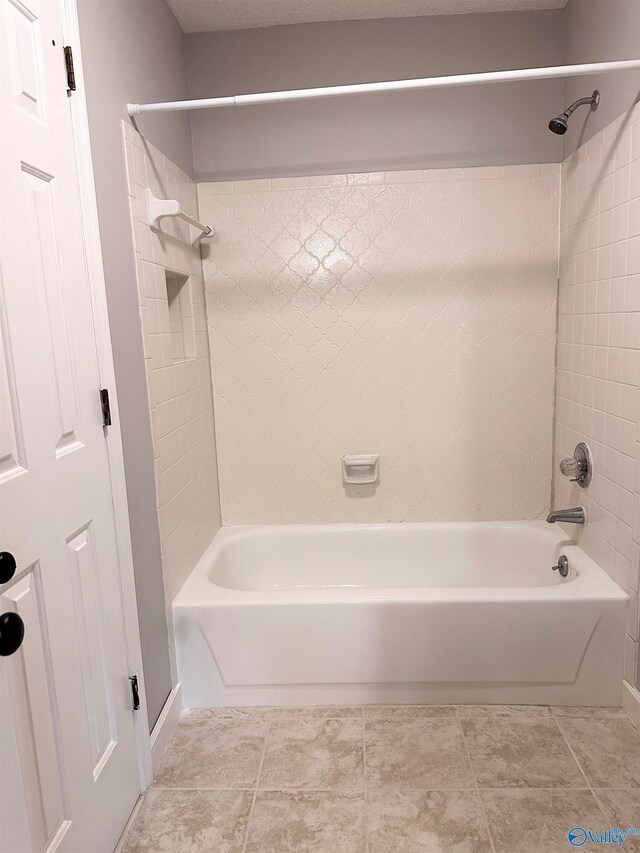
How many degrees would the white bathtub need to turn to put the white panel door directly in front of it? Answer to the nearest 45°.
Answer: approximately 45° to its right

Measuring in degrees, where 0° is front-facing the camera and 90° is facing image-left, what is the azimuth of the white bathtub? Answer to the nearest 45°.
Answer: approximately 0°
